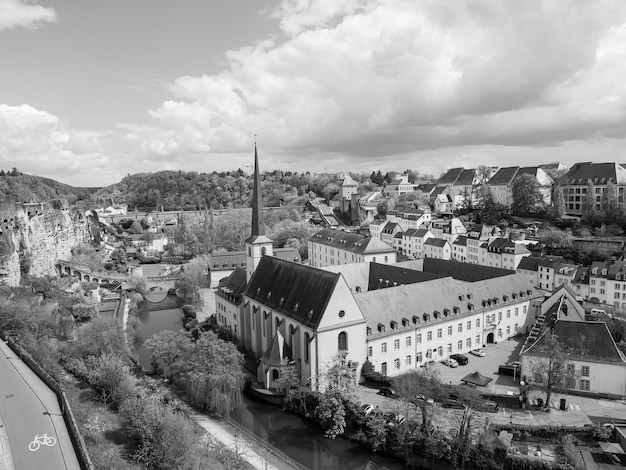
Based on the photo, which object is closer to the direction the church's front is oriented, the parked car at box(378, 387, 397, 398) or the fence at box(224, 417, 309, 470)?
the parked car

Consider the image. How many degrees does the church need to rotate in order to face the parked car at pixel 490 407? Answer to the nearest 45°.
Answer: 0° — it already faces it

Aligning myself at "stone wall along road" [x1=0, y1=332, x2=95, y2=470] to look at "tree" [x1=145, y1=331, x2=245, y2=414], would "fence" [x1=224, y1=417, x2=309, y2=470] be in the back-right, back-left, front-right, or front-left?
front-right

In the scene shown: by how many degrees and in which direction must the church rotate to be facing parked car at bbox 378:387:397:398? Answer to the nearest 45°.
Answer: approximately 45° to its right

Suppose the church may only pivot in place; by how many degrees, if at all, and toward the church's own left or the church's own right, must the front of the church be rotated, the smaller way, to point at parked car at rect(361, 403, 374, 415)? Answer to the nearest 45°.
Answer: approximately 45° to the church's own right

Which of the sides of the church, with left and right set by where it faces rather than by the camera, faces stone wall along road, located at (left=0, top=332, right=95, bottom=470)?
right

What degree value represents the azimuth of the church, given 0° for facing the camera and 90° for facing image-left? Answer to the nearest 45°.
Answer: approximately 315°

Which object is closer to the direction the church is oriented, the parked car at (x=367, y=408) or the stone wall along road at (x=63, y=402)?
the parked car

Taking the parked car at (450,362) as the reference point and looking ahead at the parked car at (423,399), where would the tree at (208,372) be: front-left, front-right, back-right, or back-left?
front-right

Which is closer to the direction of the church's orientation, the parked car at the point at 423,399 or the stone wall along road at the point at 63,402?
the parked car

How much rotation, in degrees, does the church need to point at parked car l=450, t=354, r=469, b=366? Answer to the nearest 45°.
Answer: approximately 45° to its left
